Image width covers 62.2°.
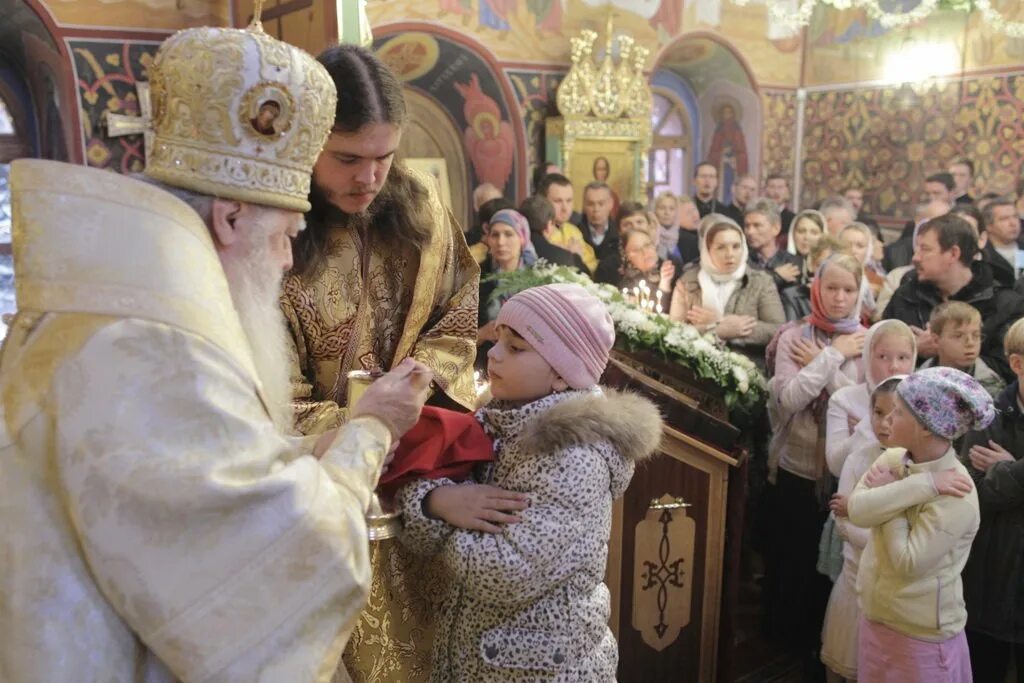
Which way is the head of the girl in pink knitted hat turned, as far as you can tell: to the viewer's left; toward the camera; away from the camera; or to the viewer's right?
to the viewer's left

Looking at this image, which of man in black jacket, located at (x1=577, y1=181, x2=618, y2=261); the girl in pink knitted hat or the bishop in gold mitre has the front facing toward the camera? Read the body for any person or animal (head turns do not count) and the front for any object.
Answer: the man in black jacket

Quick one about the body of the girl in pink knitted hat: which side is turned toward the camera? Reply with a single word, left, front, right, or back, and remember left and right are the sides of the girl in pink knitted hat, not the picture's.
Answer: left

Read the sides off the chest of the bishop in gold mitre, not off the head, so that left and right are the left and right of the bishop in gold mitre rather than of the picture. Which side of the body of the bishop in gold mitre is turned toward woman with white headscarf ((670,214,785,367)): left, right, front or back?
front

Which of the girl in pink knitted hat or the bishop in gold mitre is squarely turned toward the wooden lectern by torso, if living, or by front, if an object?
the bishop in gold mitre

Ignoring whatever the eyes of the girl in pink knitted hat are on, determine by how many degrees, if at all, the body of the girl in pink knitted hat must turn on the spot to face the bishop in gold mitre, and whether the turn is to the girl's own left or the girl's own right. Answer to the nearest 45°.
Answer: approximately 45° to the girl's own left

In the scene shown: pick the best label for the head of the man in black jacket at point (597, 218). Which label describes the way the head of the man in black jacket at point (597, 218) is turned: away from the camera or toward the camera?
toward the camera

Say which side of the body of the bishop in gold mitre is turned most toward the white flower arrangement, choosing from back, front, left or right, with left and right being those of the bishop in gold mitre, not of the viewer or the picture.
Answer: front

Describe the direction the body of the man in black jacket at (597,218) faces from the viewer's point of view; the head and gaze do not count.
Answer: toward the camera

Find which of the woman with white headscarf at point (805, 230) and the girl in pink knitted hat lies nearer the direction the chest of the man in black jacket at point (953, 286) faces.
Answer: the girl in pink knitted hat

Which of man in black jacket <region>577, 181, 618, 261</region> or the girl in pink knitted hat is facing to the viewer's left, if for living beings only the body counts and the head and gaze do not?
the girl in pink knitted hat

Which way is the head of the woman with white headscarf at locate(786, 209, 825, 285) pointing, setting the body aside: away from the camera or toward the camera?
toward the camera

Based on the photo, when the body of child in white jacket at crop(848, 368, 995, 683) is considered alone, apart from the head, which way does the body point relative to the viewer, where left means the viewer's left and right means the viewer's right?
facing the viewer and to the left of the viewer

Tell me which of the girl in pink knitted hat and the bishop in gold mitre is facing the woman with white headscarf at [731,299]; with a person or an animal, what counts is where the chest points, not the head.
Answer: the bishop in gold mitre

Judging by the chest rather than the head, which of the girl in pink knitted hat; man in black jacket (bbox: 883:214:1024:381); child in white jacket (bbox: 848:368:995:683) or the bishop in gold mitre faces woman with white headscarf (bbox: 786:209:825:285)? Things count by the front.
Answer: the bishop in gold mitre

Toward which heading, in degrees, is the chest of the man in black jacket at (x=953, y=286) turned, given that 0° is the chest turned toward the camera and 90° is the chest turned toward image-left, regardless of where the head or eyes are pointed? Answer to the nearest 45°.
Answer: approximately 45°
